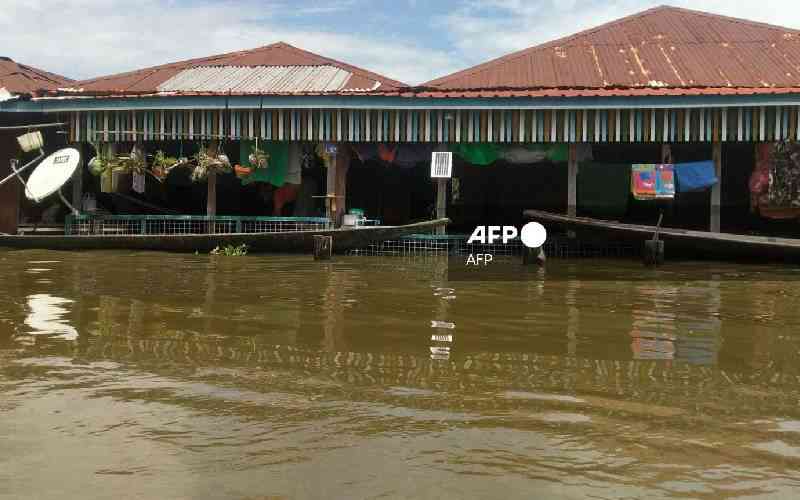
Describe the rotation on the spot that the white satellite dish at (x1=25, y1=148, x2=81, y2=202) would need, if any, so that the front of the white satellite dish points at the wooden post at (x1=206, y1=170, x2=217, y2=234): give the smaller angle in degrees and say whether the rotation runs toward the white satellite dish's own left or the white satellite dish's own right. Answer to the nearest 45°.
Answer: approximately 135° to the white satellite dish's own left

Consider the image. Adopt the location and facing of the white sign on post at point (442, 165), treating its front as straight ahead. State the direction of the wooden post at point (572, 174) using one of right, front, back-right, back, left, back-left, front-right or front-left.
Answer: left

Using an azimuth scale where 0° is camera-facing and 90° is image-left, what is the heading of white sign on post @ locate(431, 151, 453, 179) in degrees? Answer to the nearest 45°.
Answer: approximately 0°

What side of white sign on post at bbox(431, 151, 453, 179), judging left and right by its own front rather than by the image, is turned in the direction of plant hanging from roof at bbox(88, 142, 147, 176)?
right
